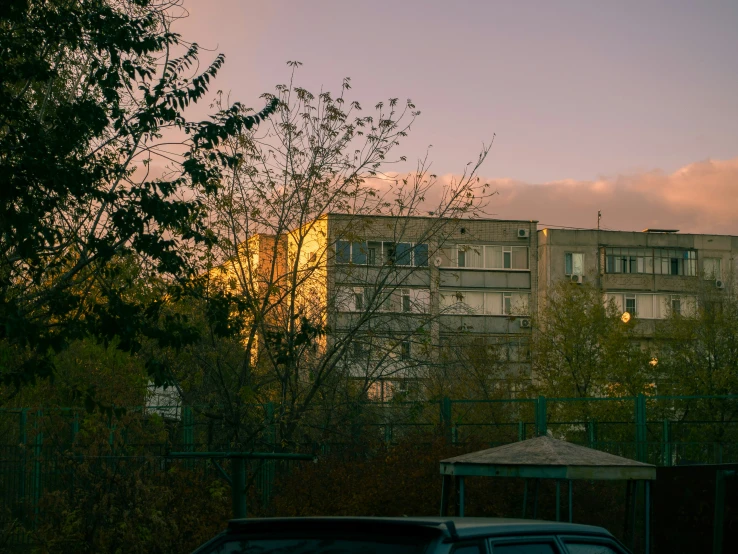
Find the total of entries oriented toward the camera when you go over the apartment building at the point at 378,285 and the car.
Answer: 1

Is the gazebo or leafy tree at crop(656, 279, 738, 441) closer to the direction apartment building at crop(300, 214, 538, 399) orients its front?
the gazebo

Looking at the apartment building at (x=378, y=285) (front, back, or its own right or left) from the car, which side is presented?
front

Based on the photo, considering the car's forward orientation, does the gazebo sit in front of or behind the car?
in front

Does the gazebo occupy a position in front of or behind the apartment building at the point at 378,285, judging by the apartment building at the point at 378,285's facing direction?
in front

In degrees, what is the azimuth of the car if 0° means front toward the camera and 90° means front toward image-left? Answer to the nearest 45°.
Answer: approximately 225°

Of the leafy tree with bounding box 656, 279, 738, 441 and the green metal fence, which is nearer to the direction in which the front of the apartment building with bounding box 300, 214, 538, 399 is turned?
the green metal fence
